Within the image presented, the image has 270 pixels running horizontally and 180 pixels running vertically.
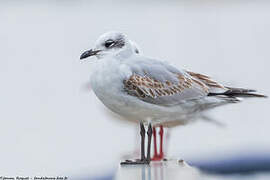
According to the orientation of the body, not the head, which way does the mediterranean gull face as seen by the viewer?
to the viewer's left
